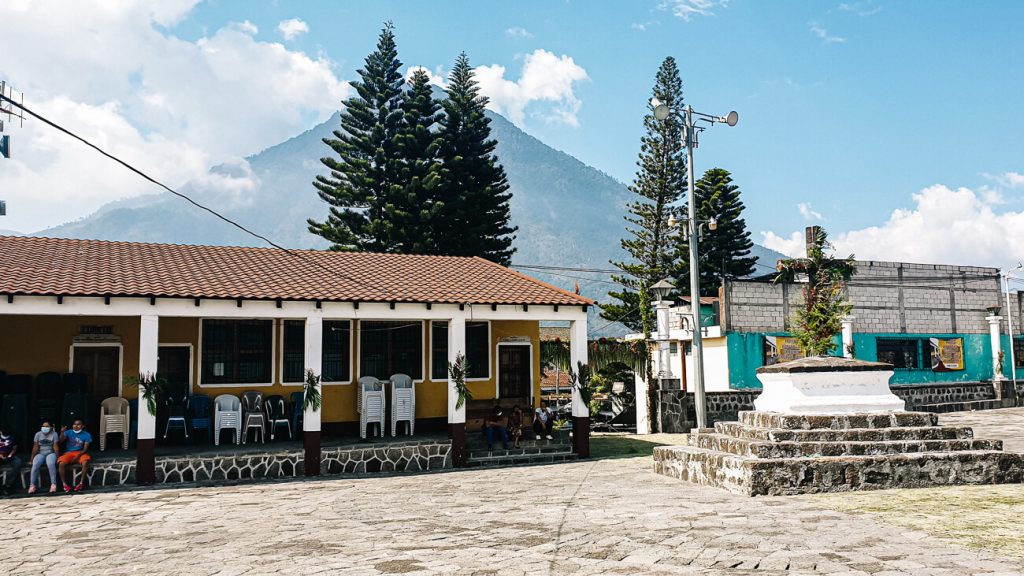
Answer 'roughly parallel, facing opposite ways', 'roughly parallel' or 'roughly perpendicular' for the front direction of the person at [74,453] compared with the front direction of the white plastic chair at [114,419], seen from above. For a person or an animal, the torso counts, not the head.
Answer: roughly parallel

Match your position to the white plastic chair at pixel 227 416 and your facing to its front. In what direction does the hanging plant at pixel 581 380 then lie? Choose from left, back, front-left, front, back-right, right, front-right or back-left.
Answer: left

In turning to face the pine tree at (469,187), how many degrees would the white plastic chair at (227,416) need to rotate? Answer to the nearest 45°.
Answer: approximately 135° to its left

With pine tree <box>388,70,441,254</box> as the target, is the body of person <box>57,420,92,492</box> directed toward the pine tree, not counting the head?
no

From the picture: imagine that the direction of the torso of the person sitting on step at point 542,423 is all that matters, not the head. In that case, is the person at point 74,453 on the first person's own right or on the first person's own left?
on the first person's own right

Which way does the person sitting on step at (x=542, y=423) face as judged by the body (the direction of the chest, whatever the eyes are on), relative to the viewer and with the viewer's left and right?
facing the viewer

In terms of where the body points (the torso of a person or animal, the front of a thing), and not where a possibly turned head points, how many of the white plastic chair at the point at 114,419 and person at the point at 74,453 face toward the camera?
2

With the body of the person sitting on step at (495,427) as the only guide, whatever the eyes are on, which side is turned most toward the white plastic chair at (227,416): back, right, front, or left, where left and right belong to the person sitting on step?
right

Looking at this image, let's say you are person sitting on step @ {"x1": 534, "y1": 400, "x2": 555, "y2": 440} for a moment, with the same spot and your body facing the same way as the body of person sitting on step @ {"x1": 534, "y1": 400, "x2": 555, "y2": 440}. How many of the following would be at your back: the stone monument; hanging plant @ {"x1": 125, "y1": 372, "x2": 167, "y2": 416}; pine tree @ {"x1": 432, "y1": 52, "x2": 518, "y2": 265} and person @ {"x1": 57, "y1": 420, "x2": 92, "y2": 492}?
1

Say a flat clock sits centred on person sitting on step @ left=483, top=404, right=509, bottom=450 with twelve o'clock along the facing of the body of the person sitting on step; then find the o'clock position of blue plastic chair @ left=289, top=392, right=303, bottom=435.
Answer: The blue plastic chair is roughly at 3 o'clock from the person sitting on step.

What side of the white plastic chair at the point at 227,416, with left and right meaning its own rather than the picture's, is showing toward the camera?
front

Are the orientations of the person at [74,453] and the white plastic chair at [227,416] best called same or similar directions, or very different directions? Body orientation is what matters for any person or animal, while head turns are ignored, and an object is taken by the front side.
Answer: same or similar directions

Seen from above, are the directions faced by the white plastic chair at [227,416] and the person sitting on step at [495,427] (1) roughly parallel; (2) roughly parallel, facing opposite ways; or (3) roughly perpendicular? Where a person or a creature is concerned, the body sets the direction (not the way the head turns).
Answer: roughly parallel

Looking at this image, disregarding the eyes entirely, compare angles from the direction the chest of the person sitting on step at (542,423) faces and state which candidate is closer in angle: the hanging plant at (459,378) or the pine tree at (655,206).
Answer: the hanging plant
